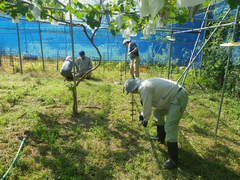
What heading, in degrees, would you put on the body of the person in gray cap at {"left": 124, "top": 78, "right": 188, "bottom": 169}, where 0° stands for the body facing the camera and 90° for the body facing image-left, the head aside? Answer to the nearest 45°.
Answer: approximately 90°

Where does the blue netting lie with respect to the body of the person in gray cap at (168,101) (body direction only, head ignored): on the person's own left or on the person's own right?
on the person's own right

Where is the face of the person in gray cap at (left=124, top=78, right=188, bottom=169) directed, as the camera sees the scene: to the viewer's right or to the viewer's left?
to the viewer's left
